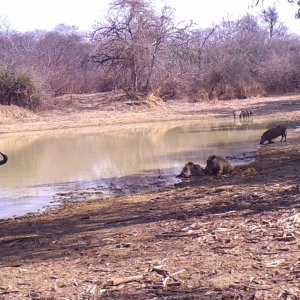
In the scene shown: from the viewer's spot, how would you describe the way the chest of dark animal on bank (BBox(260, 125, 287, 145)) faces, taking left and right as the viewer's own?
facing to the left of the viewer

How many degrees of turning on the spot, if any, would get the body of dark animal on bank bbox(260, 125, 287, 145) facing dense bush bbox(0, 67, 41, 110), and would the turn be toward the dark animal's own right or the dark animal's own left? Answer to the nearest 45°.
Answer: approximately 45° to the dark animal's own right

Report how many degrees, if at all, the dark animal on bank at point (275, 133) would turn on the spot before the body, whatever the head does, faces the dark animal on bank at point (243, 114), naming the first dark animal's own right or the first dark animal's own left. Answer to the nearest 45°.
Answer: approximately 90° to the first dark animal's own right

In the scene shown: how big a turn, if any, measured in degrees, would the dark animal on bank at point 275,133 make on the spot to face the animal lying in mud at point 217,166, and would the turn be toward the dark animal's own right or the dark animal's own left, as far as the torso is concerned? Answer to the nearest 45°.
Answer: approximately 90° to the dark animal's own left

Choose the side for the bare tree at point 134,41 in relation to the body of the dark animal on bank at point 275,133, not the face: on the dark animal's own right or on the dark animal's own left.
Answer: on the dark animal's own right

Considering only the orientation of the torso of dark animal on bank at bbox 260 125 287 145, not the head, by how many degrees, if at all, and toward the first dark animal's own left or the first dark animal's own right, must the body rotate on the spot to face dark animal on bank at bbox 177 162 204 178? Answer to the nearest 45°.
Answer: approximately 90° to the first dark animal's own left

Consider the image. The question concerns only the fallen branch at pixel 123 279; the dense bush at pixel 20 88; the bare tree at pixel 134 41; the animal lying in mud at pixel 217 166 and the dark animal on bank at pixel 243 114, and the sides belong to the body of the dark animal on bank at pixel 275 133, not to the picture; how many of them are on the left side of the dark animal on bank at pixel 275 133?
2

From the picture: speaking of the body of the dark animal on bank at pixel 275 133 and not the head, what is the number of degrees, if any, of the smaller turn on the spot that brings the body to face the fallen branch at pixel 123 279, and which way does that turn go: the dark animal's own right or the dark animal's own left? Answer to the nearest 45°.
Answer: approximately 90° to the dark animal's own left

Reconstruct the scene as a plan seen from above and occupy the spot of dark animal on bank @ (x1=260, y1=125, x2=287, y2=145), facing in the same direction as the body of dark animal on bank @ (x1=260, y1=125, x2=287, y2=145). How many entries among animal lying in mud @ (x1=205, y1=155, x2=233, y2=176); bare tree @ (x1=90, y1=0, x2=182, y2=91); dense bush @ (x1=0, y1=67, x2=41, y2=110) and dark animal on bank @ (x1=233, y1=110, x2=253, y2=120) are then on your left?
1

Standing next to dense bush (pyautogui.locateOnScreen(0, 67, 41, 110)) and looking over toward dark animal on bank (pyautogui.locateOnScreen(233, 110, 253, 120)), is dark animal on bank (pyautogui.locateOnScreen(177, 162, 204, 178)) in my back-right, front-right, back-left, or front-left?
front-right
